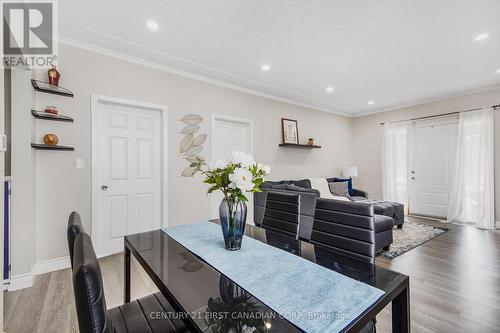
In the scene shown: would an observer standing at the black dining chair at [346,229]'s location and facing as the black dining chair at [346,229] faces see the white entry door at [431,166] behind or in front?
behind

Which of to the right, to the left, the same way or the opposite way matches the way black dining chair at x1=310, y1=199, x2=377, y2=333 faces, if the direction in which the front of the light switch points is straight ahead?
to the right

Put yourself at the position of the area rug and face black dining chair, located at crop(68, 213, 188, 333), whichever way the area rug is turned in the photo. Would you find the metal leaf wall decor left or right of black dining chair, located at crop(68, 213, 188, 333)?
right

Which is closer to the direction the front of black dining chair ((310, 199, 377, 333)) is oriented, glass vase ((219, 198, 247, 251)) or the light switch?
the glass vase

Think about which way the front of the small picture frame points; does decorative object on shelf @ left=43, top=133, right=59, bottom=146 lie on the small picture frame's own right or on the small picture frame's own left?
on the small picture frame's own right

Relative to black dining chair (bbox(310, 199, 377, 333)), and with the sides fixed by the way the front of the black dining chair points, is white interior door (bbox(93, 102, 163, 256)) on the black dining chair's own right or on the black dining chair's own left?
on the black dining chair's own right
